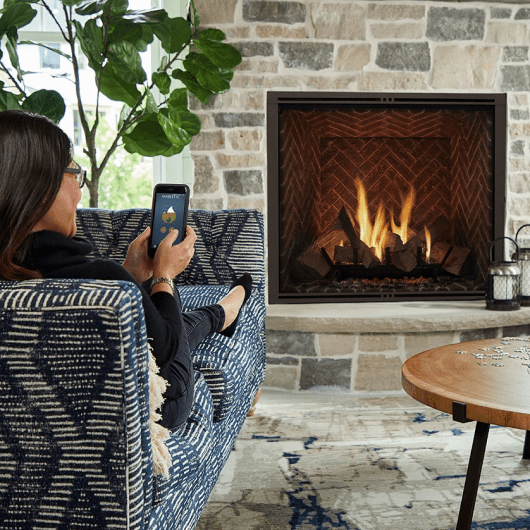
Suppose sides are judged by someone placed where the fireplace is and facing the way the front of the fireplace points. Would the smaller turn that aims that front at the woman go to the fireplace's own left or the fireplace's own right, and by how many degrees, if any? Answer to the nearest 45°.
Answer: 0° — it already faces them

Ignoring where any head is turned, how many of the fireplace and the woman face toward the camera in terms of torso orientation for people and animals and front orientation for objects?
1

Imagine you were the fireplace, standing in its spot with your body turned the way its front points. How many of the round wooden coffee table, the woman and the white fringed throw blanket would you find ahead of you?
3

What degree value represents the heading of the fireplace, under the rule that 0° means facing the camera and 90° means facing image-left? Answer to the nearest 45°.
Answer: approximately 0°

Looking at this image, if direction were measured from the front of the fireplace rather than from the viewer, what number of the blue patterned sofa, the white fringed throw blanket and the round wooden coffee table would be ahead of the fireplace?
3

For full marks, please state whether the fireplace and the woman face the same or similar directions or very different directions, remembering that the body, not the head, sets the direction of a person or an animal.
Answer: very different directions

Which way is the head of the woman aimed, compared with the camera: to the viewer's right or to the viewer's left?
to the viewer's right

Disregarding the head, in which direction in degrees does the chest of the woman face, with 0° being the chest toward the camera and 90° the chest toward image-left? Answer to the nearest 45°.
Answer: approximately 225°
